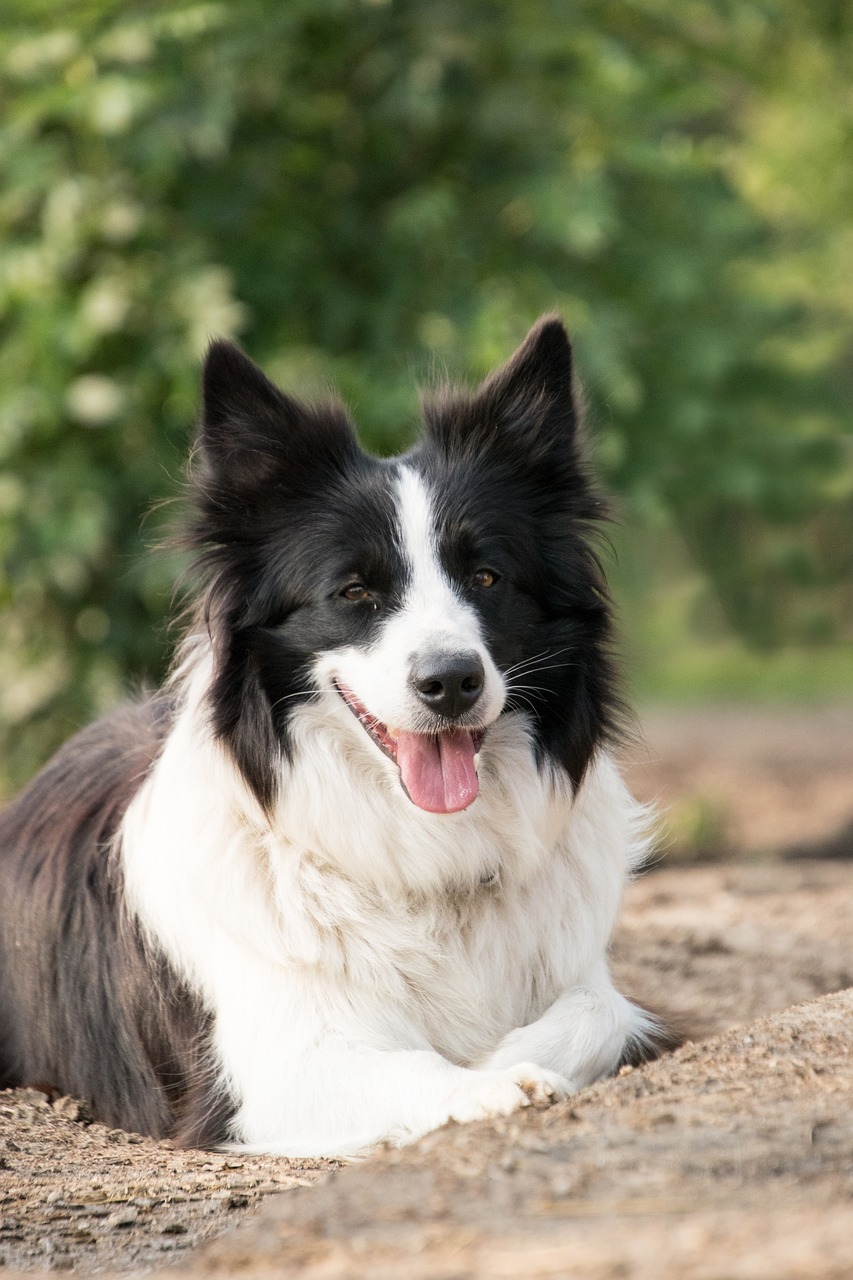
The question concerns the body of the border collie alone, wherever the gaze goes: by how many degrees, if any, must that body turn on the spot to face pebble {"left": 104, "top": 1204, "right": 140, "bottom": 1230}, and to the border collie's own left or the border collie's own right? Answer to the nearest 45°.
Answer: approximately 90° to the border collie's own right

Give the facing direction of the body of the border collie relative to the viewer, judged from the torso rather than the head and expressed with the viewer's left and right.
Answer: facing the viewer and to the right of the viewer
